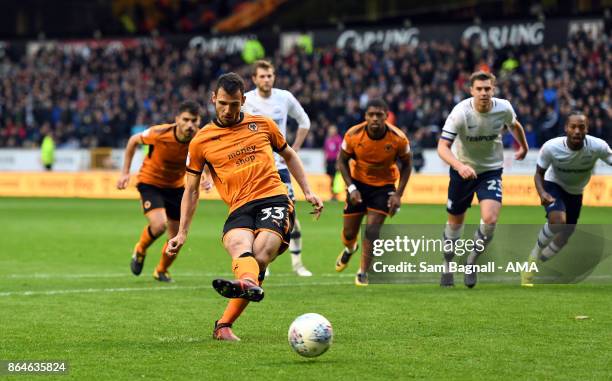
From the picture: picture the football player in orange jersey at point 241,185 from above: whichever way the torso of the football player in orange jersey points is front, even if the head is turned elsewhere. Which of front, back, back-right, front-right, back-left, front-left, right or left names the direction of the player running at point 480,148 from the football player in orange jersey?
back-left

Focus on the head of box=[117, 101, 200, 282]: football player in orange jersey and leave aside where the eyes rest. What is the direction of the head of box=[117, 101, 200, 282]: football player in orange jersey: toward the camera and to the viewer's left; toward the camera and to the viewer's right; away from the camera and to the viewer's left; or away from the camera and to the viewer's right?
toward the camera and to the viewer's right

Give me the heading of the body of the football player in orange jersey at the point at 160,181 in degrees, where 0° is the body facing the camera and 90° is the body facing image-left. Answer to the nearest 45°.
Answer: approximately 315°

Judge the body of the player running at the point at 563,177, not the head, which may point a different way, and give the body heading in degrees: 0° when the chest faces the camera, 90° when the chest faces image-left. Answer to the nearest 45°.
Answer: approximately 0°

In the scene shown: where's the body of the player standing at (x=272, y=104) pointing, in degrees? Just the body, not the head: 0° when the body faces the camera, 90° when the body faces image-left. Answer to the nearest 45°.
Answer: approximately 0°
